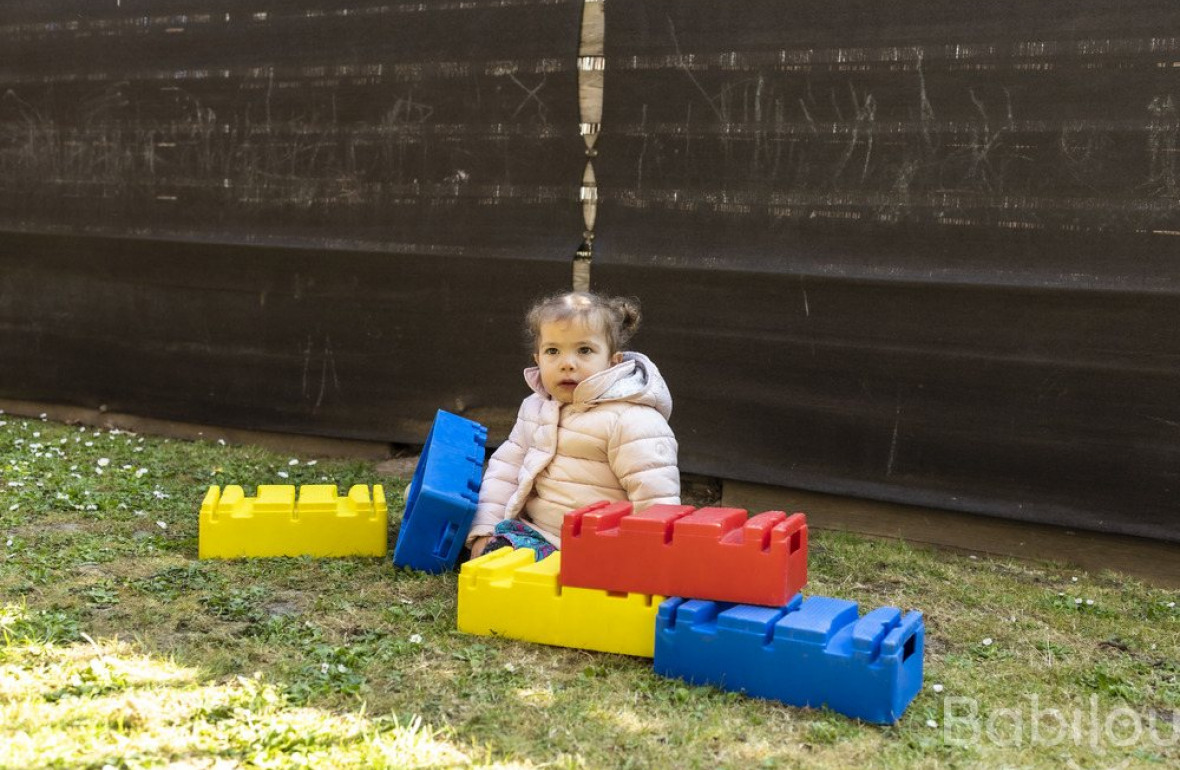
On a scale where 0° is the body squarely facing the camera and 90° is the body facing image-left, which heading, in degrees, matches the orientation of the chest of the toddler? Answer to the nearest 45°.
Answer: approximately 45°

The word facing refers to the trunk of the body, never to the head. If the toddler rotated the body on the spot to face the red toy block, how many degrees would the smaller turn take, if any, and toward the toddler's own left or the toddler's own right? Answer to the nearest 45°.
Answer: approximately 45° to the toddler's own left

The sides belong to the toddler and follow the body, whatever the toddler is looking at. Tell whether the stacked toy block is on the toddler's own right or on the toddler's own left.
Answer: on the toddler's own left

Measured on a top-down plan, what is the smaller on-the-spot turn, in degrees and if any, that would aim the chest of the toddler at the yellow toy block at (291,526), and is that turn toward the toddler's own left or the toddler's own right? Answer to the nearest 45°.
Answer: approximately 45° to the toddler's own right
